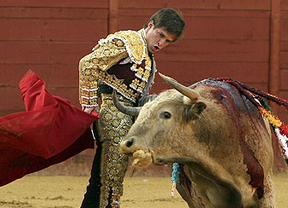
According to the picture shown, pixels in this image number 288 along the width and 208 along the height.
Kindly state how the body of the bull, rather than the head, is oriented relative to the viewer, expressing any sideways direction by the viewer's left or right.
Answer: facing the viewer and to the left of the viewer
